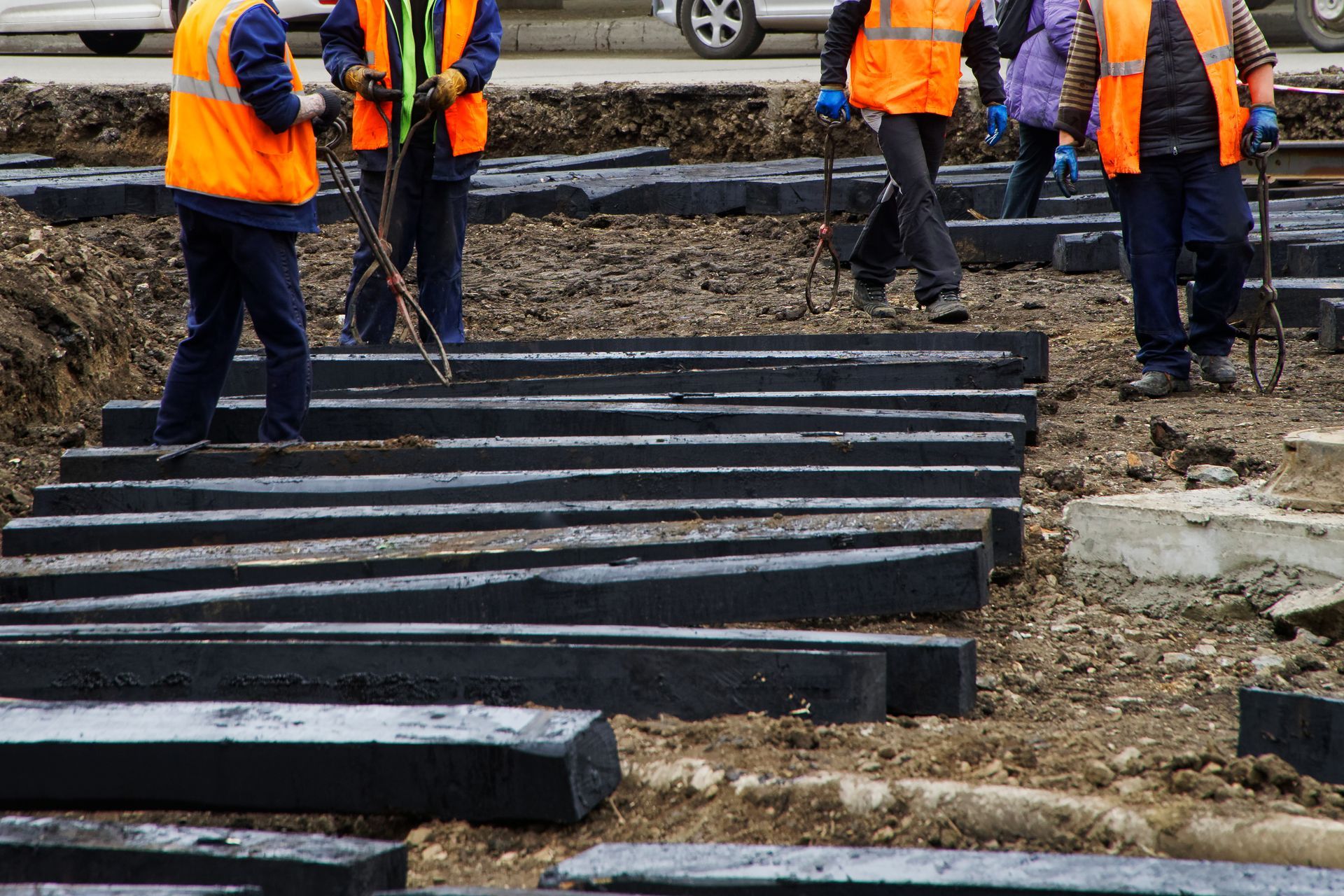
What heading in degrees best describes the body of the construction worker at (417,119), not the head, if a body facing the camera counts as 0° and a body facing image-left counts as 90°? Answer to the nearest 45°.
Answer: approximately 0°

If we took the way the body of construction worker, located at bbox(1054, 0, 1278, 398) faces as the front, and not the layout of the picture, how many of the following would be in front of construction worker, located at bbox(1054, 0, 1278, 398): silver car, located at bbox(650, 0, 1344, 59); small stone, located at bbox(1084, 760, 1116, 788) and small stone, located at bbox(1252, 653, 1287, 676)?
2

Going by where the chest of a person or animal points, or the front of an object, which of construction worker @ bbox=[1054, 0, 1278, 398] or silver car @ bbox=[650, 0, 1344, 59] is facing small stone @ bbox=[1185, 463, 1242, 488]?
the construction worker

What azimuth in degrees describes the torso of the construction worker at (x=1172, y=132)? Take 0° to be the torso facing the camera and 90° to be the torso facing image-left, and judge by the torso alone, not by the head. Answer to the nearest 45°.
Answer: approximately 0°
